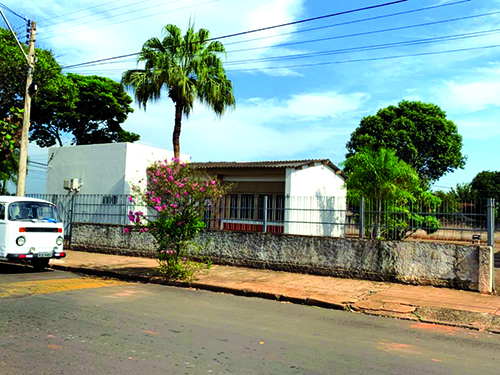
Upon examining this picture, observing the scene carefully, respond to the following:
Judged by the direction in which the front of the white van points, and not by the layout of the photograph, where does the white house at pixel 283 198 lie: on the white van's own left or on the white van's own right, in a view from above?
on the white van's own left

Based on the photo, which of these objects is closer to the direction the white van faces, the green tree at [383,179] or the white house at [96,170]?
the green tree

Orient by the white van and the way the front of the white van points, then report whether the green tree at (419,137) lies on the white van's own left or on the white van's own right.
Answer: on the white van's own left

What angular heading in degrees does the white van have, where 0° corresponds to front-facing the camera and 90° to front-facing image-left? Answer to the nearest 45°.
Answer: approximately 315°

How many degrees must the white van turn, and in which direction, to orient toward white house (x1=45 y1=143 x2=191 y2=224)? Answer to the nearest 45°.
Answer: approximately 135° to its left

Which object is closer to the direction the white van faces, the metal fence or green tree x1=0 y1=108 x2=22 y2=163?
the metal fence

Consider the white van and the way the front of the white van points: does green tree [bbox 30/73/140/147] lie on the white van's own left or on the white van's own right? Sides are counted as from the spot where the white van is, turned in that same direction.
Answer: on the white van's own left

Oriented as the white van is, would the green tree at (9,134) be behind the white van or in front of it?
behind

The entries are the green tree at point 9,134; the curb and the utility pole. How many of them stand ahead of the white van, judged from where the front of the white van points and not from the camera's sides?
1
